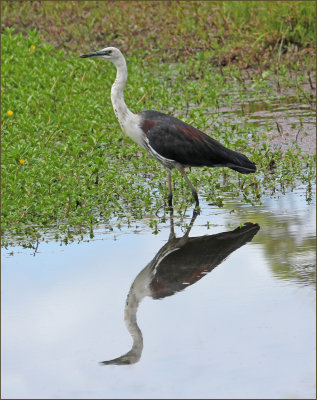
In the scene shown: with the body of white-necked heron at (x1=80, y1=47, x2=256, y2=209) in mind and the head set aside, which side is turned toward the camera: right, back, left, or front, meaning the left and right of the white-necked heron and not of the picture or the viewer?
left
